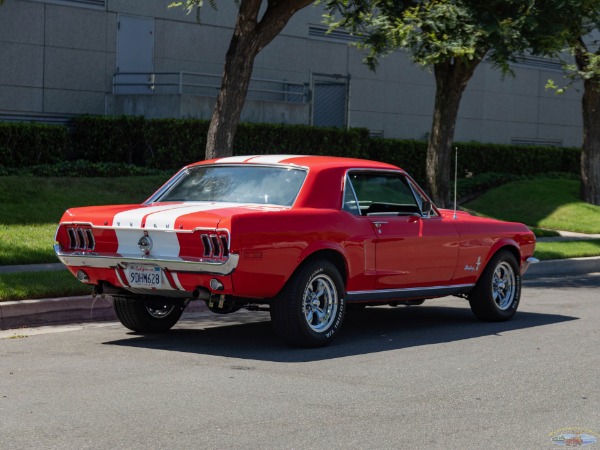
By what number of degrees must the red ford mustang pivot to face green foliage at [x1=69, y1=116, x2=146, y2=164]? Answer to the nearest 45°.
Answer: approximately 45° to its left

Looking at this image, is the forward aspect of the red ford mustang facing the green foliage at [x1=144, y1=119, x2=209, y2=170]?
no

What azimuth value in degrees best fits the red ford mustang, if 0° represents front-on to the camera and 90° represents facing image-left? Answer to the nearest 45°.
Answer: approximately 225°

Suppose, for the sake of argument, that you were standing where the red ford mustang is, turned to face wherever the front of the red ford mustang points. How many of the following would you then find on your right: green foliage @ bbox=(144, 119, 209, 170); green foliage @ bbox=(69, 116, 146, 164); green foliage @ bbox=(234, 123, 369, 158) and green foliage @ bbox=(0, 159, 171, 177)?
0

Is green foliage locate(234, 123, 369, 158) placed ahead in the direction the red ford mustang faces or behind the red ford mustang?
ahead

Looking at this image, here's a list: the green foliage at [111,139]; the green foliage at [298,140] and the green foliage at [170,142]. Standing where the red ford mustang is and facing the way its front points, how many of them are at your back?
0

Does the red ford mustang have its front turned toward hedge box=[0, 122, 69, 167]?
no

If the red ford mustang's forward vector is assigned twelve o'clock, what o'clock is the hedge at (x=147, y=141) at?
The hedge is roughly at 10 o'clock from the red ford mustang.
